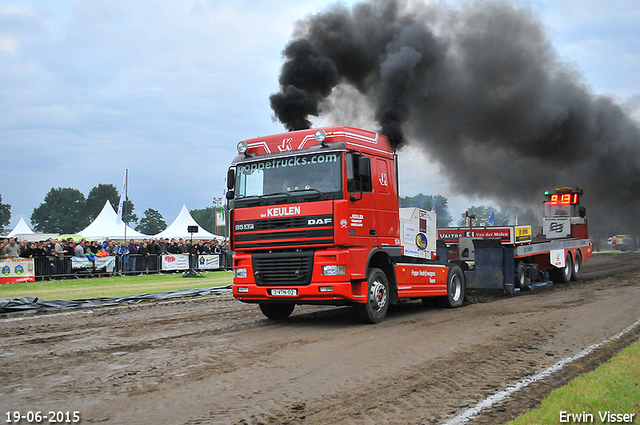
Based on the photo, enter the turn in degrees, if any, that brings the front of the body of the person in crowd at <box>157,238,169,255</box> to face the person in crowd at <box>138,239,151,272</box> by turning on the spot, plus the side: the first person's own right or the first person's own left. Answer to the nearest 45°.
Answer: approximately 45° to the first person's own right

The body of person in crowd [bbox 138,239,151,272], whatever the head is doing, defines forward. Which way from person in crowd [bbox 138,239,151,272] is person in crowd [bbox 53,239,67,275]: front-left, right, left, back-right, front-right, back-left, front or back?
right

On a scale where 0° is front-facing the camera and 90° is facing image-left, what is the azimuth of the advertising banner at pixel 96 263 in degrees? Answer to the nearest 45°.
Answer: approximately 0°

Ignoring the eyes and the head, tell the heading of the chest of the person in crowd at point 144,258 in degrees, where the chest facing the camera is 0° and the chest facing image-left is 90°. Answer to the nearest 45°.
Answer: approximately 315°

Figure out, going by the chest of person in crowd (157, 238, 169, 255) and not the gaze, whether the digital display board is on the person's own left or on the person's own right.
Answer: on the person's own left

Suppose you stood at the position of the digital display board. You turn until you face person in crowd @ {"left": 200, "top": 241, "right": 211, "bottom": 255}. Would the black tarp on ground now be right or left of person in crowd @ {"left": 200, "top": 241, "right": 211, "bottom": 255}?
left

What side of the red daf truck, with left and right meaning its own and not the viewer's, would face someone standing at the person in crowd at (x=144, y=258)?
right

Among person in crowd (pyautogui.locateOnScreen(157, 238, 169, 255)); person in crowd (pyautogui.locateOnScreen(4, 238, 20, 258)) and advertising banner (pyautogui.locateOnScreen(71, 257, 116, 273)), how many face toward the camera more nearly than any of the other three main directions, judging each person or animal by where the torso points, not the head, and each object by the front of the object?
3

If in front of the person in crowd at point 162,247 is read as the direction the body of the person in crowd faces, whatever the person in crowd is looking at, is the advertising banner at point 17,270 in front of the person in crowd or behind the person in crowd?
in front

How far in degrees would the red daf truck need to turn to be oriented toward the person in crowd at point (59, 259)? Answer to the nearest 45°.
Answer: approximately 90° to its right

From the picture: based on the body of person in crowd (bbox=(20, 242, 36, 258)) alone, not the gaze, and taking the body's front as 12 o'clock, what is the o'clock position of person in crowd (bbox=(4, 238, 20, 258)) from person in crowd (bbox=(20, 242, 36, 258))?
person in crowd (bbox=(4, 238, 20, 258)) is roughly at 3 o'clock from person in crowd (bbox=(20, 242, 36, 258)).

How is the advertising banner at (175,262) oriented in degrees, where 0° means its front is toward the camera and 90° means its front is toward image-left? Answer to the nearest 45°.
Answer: approximately 0°

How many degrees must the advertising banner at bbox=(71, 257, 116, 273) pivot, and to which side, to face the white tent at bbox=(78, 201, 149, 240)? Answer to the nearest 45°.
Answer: approximately 180°

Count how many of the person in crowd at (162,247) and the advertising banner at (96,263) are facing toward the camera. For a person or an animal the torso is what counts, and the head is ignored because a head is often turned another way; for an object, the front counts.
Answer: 2

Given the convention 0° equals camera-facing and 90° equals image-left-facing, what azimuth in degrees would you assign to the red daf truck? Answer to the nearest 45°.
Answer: approximately 45°
